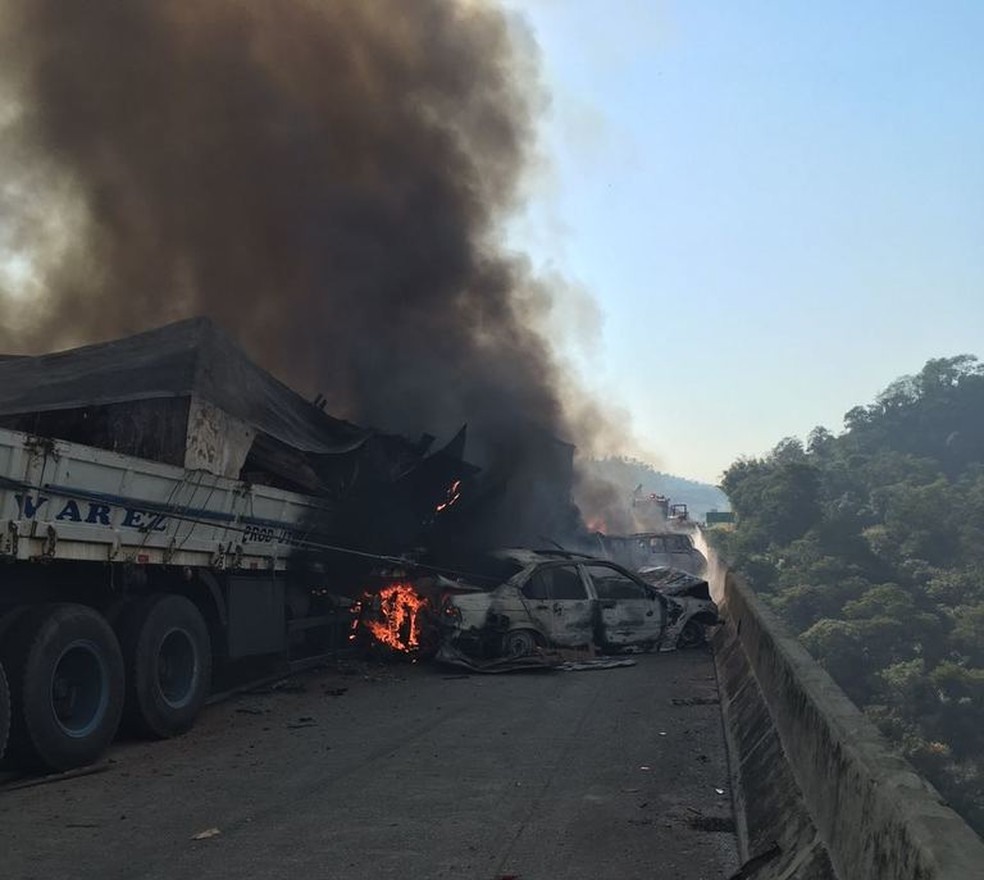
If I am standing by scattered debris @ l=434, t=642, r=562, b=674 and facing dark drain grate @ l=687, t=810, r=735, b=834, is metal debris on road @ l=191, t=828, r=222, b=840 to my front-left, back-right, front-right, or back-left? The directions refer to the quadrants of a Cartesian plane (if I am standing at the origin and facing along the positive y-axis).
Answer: front-right

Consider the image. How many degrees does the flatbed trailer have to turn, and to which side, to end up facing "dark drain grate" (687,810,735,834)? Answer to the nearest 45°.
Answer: approximately 90° to its right

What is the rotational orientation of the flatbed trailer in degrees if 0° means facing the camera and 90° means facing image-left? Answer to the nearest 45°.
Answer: approximately 225°

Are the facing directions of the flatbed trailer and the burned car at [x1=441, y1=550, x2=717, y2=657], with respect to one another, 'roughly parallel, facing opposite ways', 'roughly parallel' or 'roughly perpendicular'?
roughly perpendicular

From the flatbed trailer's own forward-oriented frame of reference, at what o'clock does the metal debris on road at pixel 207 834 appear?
The metal debris on road is roughly at 4 o'clock from the flatbed trailer.

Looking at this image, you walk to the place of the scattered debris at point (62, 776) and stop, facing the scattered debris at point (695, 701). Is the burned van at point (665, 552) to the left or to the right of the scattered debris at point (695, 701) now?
left

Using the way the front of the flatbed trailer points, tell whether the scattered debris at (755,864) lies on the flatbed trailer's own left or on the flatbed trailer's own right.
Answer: on the flatbed trailer's own right
